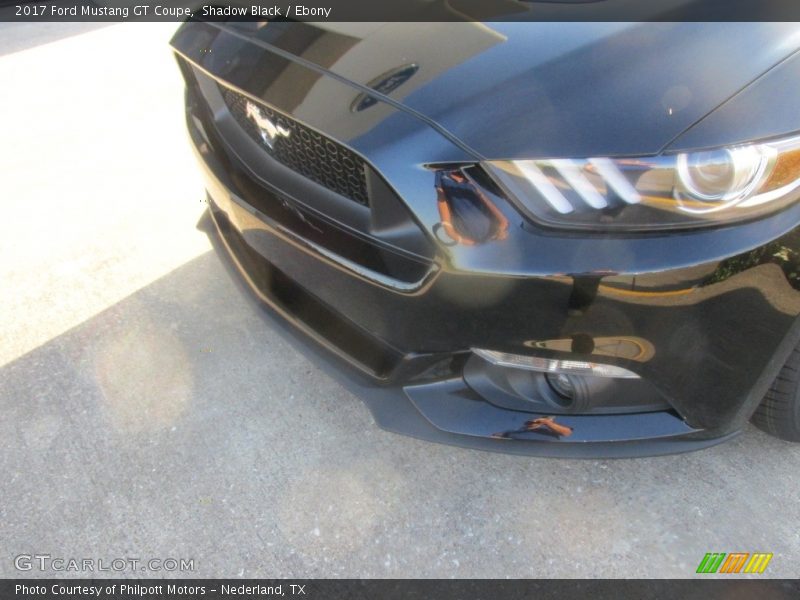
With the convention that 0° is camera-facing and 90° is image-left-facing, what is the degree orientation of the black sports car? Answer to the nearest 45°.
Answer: approximately 45°
